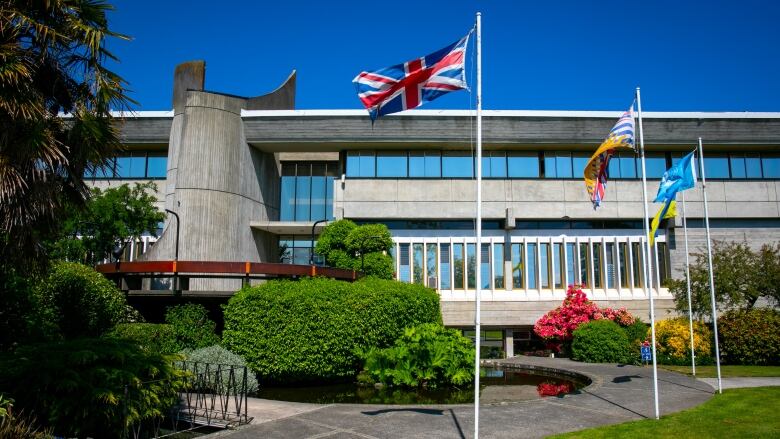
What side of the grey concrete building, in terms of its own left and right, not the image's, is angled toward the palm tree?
front

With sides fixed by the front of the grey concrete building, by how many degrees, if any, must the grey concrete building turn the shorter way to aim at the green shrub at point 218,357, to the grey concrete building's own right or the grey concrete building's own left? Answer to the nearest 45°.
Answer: approximately 45° to the grey concrete building's own right

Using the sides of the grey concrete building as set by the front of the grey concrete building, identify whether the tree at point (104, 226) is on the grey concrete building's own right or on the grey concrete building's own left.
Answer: on the grey concrete building's own right

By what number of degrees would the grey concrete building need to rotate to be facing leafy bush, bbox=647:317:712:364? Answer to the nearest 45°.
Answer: approximately 45° to its left

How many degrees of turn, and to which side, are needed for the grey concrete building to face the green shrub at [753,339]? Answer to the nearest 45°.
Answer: approximately 45° to its left

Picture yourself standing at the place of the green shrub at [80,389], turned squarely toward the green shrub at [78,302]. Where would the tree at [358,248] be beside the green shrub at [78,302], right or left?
right

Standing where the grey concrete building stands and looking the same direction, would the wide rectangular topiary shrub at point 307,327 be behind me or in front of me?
in front

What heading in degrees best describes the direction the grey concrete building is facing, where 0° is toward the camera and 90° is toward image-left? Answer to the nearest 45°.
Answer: approximately 0°
